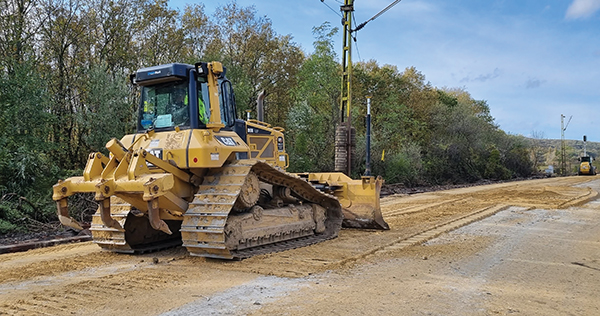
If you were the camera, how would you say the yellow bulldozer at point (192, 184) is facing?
facing away from the viewer and to the right of the viewer

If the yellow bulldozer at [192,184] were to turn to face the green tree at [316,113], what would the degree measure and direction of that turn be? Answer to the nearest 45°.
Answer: approximately 45° to its left
